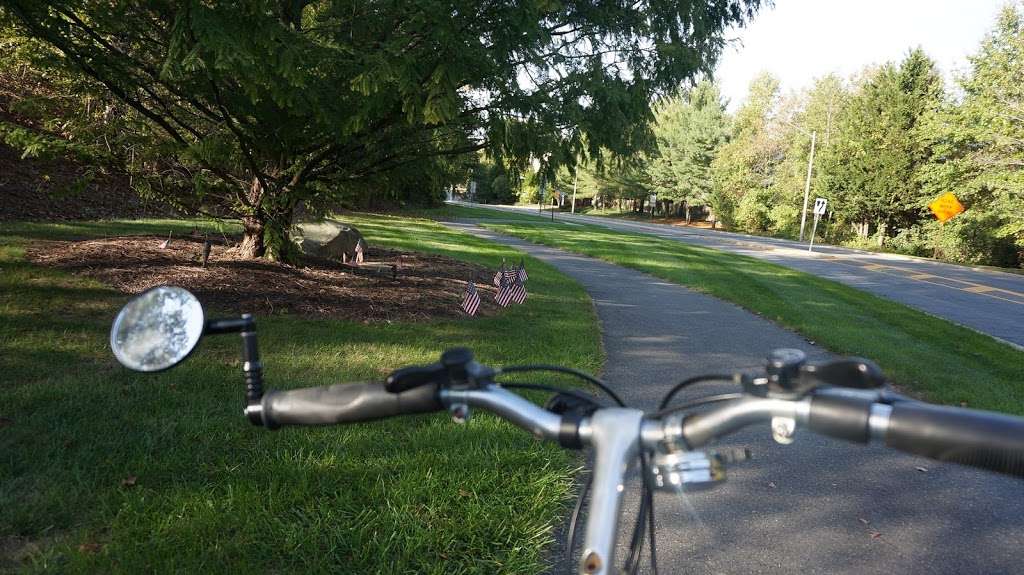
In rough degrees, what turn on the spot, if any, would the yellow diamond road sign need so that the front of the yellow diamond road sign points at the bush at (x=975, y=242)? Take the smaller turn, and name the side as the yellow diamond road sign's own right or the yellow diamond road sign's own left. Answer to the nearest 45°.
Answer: approximately 135° to the yellow diamond road sign's own left

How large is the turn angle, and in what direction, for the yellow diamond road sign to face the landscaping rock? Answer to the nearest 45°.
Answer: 0° — it already faces it

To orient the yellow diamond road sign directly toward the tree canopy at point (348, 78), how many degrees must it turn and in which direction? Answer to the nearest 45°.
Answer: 0° — it already faces it

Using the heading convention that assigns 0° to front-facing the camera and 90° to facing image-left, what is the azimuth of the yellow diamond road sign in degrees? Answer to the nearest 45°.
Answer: approximately 0°

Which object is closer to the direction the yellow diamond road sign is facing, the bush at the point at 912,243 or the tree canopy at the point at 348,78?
the tree canopy

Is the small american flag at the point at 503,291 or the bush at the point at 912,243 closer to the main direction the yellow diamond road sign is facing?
the small american flag

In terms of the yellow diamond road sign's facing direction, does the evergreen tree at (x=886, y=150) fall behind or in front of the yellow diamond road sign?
behind
